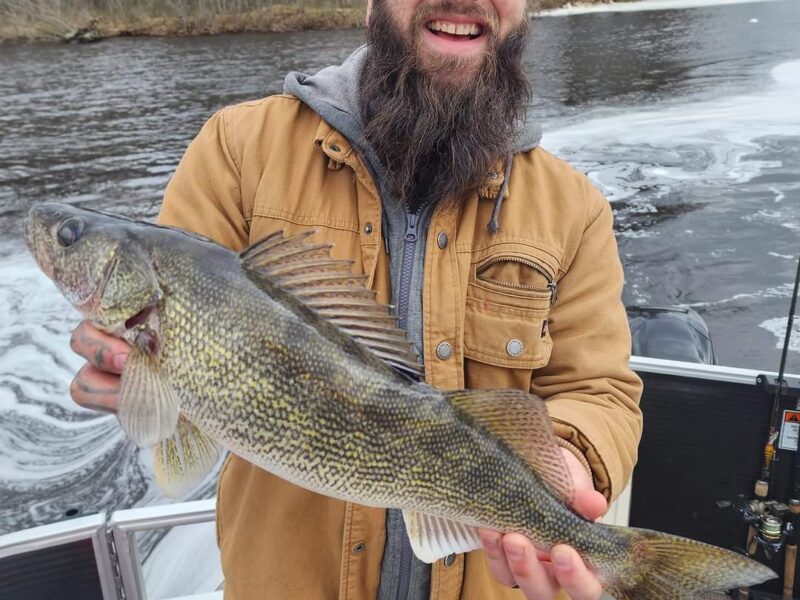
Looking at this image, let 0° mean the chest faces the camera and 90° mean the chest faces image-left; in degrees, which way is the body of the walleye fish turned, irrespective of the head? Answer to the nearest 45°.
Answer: approximately 90°

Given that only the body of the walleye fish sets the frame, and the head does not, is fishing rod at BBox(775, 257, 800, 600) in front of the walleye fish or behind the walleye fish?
behind

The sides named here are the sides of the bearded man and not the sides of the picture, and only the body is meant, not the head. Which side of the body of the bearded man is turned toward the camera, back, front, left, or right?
front

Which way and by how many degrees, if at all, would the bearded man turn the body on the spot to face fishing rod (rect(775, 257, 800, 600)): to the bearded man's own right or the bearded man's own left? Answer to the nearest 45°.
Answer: approximately 90° to the bearded man's own left

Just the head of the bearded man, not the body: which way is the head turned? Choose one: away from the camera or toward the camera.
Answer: toward the camera
